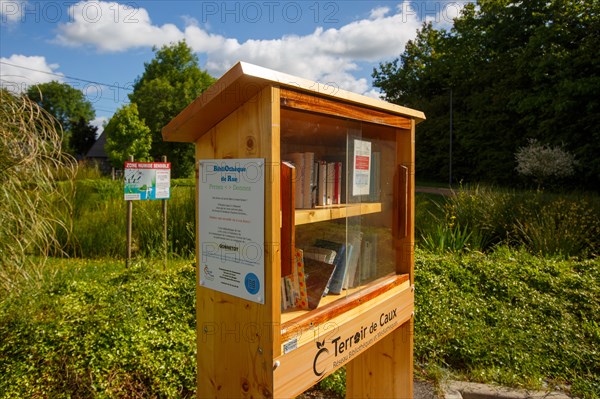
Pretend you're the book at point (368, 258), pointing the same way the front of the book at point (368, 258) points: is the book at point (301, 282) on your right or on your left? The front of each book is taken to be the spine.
on your right

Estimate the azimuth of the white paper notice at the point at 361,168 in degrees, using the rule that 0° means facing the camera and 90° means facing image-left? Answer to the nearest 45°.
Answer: approximately 315°

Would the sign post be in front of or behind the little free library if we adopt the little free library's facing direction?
behind

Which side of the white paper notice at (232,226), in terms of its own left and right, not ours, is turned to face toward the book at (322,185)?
back

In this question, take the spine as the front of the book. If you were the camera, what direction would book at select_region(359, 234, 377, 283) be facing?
facing the viewer and to the right of the viewer

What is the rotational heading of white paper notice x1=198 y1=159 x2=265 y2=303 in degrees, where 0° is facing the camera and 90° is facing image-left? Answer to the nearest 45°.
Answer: approximately 45°

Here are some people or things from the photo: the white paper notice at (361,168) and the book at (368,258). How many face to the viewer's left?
0

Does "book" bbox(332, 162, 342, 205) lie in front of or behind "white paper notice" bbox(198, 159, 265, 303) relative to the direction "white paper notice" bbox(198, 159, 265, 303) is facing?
behind

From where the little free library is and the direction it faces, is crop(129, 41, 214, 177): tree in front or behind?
behind
